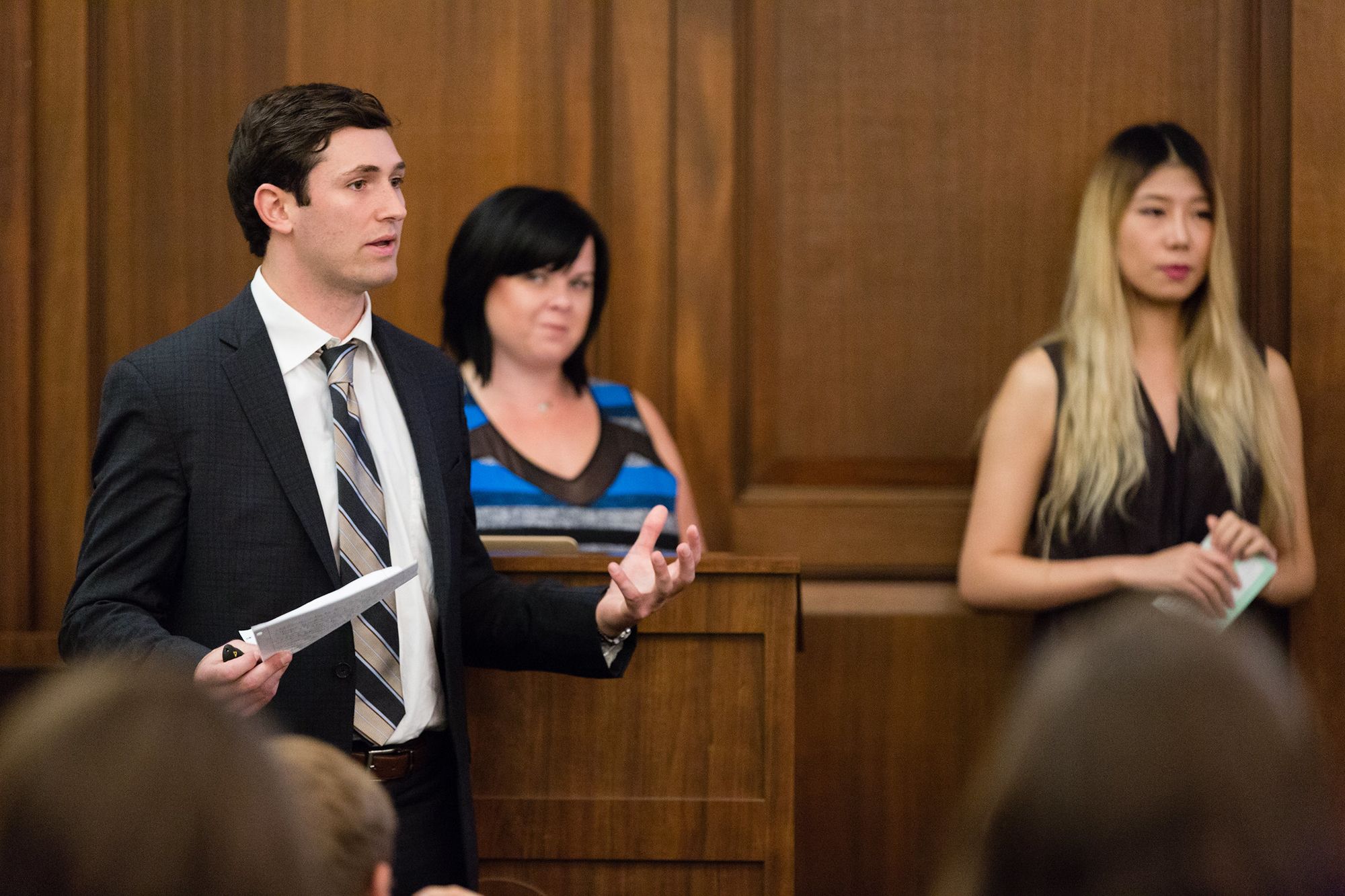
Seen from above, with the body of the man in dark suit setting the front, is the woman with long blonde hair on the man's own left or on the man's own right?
on the man's own left

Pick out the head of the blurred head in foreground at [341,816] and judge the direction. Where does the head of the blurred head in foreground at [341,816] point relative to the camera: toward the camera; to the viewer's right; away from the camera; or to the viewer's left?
away from the camera

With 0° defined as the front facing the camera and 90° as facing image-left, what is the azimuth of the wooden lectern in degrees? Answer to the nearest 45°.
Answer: approximately 0°

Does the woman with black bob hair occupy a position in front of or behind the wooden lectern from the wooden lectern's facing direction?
behind

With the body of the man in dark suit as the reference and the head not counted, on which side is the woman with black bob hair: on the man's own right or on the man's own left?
on the man's own left

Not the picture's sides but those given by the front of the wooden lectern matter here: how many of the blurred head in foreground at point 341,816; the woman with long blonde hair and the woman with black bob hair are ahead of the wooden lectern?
1

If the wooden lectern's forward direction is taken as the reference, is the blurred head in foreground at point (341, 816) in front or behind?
in front

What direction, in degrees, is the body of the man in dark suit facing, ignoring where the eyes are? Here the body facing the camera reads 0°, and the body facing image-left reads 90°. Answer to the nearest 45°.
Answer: approximately 315°
